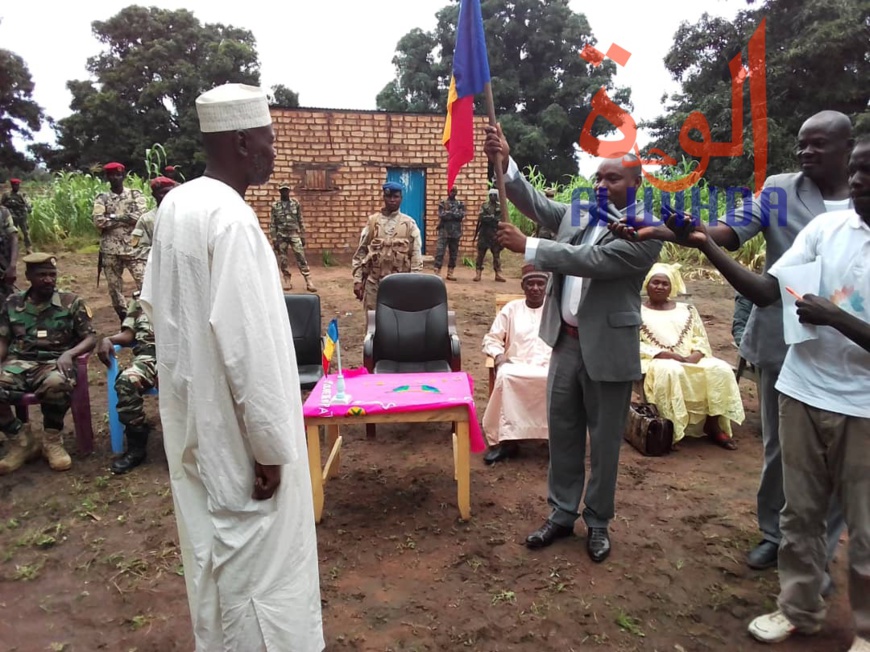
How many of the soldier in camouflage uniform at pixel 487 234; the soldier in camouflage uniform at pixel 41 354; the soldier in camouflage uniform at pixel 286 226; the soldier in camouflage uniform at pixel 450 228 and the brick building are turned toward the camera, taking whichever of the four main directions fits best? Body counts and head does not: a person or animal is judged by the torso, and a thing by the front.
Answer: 5

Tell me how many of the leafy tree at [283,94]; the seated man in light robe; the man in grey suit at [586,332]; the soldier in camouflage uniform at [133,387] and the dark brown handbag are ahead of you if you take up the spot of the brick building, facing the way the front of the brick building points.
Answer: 4

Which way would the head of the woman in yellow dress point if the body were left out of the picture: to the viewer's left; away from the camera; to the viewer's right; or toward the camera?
toward the camera

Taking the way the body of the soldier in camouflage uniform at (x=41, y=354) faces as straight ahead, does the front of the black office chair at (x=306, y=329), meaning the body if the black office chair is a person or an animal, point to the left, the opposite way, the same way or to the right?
the same way

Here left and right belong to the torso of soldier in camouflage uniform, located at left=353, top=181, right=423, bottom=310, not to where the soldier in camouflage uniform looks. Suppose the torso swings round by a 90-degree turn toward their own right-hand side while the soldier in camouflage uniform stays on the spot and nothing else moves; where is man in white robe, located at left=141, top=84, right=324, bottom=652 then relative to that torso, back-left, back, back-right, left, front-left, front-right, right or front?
left

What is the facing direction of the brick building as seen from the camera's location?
facing the viewer

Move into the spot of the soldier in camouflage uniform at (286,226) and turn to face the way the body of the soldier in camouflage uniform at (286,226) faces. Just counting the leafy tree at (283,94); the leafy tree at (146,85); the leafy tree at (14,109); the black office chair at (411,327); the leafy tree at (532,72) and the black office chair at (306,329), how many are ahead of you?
2

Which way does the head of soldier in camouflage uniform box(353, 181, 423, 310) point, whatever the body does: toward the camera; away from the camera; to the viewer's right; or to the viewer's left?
toward the camera

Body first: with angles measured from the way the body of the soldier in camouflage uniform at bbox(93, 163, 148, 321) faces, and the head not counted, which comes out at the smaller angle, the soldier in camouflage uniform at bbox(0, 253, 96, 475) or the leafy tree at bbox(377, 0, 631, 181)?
the soldier in camouflage uniform

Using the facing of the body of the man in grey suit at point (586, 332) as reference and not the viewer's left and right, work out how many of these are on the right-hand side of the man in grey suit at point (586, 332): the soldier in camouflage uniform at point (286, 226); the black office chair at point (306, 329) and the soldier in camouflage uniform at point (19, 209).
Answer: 3

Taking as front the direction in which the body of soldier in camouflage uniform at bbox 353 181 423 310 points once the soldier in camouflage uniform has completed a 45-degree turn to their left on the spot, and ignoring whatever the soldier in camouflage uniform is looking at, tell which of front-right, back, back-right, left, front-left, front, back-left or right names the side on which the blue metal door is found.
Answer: back-left

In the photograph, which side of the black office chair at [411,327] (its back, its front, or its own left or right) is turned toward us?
front

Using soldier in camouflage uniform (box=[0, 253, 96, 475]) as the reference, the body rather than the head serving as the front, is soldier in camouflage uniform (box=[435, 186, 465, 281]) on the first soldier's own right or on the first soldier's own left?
on the first soldier's own left

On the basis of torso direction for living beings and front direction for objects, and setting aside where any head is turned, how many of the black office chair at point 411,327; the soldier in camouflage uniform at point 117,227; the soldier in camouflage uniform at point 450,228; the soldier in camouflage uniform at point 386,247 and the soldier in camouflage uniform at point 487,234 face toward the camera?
5

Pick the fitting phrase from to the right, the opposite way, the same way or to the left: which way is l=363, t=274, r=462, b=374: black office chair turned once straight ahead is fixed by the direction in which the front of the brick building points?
the same way

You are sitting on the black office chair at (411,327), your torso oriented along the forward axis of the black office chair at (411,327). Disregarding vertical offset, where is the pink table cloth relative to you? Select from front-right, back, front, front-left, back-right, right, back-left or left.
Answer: front

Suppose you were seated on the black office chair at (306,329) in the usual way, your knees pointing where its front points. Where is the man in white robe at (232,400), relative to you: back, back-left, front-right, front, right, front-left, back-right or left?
front

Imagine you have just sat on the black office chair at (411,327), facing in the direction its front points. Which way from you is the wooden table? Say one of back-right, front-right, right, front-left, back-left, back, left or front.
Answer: front
